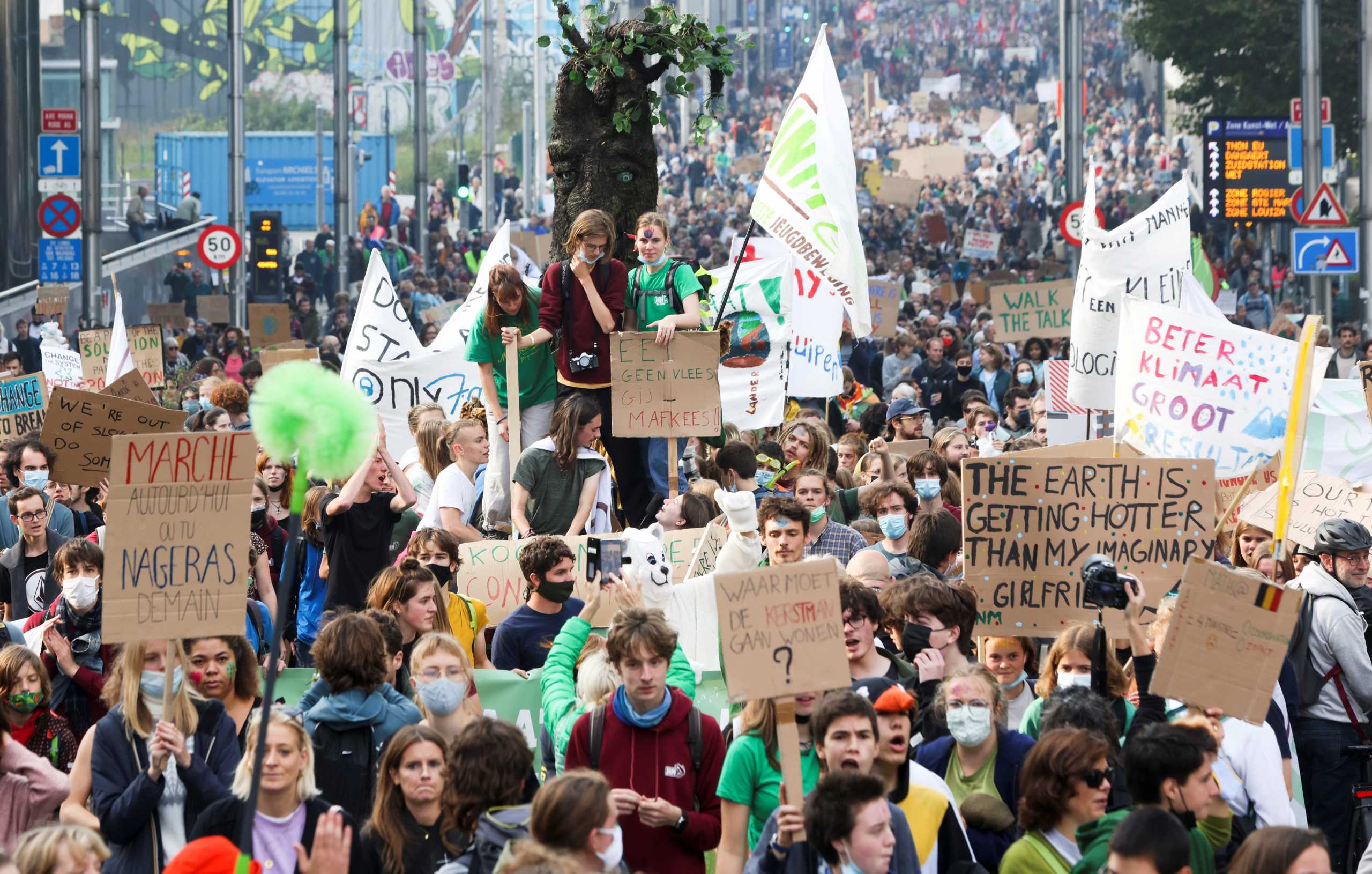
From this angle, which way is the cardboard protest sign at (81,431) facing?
toward the camera

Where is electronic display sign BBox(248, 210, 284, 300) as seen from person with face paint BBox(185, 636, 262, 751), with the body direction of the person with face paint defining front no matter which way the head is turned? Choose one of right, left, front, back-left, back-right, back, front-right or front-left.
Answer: back-right

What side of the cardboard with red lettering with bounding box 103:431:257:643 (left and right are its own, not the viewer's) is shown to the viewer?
front

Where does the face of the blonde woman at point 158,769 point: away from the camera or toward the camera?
toward the camera

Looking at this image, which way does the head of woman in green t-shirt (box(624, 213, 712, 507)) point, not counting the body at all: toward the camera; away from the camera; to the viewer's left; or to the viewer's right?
toward the camera

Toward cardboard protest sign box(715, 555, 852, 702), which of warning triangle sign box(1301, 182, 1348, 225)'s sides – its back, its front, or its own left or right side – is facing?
front

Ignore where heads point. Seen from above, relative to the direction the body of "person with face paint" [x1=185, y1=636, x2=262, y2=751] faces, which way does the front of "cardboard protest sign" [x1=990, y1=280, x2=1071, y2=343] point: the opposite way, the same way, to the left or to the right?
the same way

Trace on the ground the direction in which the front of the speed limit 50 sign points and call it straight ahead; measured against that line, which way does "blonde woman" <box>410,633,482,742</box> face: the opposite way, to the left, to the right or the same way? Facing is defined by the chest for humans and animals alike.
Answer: the same way

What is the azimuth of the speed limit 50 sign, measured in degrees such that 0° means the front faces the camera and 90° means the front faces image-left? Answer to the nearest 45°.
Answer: approximately 0°

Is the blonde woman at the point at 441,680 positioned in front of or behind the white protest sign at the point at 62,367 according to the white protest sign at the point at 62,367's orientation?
in front

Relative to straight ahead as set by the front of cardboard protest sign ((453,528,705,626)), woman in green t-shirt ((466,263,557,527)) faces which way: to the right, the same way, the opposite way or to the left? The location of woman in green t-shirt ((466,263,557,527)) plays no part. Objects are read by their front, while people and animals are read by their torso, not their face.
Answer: the same way

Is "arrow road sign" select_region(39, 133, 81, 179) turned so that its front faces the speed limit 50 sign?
no

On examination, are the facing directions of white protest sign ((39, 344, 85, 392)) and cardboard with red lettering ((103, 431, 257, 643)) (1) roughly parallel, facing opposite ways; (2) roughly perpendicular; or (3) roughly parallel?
roughly parallel

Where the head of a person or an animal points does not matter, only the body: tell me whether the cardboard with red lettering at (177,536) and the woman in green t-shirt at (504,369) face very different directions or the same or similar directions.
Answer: same or similar directions

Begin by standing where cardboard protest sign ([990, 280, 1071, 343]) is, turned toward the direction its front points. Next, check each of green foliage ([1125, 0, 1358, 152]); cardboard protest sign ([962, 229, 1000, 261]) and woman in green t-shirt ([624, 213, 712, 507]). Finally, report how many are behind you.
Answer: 2

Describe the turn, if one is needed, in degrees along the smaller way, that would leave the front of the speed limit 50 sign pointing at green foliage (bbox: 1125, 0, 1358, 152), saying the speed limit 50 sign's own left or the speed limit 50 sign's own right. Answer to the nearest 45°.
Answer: approximately 90° to the speed limit 50 sign's own left

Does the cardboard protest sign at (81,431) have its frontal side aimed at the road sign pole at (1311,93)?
no

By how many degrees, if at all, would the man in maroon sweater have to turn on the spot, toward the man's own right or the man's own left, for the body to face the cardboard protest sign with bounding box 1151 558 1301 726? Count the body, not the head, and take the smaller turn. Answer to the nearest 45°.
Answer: approximately 90° to the man's own left
